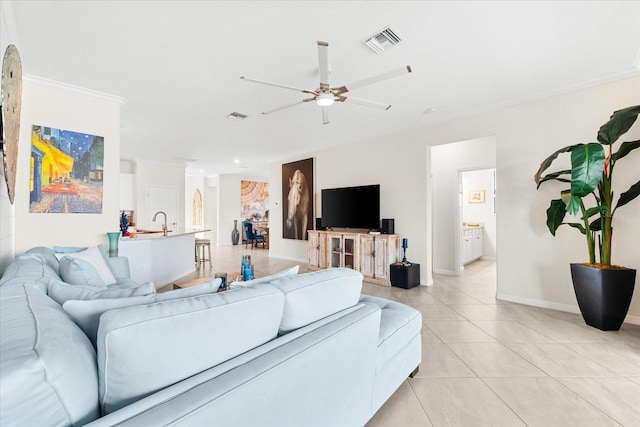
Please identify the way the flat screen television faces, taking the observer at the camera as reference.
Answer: facing the viewer and to the left of the viewer

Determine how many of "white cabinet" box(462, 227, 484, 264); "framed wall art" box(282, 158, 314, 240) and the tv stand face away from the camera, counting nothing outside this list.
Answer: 0

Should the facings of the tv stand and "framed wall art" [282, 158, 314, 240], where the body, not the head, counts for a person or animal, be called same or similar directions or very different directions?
same or similar directions

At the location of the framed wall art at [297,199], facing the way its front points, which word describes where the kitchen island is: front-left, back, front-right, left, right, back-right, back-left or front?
front

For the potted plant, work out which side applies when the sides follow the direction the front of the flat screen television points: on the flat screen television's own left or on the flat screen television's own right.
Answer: on the flat screen television's own left

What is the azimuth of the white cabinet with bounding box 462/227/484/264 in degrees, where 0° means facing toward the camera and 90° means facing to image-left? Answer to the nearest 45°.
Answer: approximately 315°

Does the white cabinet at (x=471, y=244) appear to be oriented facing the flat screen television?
no

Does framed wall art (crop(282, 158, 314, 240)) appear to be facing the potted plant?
no

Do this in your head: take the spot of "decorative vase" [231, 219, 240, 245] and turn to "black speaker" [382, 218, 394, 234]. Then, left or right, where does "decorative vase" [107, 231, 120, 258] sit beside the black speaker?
right

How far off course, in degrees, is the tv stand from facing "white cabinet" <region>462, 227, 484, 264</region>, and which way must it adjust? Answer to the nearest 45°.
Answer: approximately 180°

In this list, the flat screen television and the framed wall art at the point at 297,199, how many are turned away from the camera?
0

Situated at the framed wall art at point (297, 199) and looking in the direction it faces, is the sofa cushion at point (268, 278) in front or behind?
in front

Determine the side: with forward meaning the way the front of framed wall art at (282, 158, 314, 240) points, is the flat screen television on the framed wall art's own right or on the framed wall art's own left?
on the framed wall art's own left

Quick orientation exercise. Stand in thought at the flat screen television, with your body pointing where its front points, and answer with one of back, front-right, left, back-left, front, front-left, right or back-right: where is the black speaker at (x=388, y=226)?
left

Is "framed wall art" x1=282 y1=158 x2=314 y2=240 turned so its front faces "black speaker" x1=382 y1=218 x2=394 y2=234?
no
